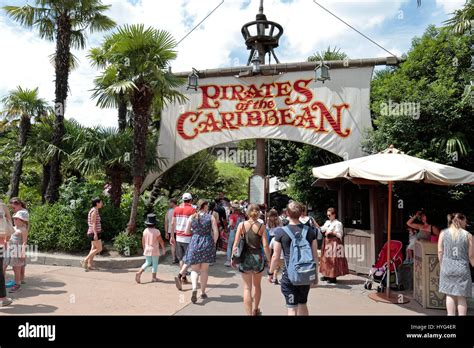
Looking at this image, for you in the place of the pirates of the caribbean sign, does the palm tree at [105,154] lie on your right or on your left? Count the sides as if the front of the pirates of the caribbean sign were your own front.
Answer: on your right

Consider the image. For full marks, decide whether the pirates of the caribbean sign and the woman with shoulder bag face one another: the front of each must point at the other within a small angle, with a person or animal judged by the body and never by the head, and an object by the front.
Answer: yes

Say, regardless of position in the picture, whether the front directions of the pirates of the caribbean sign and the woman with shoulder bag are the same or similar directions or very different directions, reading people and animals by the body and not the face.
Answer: very different directions

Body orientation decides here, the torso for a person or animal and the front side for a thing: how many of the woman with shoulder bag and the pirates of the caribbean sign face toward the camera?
1

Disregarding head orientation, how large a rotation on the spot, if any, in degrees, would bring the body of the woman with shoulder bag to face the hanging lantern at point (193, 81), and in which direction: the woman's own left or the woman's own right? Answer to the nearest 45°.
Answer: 0° — they already face it

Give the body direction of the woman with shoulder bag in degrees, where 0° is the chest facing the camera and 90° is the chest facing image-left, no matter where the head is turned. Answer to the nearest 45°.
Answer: approximately 180°

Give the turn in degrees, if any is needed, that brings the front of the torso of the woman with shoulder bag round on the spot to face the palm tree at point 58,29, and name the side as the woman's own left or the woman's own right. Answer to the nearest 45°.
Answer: approximately 45° to the woman's own left

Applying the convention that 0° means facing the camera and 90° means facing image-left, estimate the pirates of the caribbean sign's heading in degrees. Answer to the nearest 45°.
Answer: approximately 0°

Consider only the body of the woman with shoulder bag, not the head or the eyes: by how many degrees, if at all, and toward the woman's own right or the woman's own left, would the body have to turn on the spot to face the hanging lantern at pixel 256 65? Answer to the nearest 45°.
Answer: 0° — they already face it

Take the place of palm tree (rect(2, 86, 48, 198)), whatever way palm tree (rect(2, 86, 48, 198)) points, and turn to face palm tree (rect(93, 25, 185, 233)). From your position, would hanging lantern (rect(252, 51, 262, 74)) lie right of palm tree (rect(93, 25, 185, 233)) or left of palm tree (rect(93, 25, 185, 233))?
left
